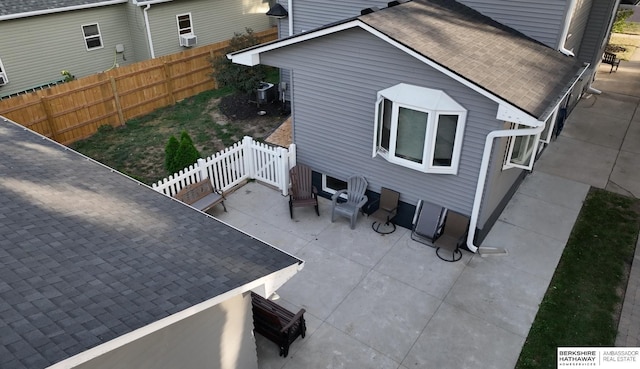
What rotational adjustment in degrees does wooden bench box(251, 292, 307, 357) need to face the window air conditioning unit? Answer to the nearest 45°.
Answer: approximately 45° to its left

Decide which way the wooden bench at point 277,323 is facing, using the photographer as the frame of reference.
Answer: facing away from the viewer and to the right of the viewer

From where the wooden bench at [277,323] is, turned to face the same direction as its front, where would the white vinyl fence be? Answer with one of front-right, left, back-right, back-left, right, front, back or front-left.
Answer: front-left

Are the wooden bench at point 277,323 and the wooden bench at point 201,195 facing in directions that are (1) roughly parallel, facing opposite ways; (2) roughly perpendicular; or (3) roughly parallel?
roughly perpendicular

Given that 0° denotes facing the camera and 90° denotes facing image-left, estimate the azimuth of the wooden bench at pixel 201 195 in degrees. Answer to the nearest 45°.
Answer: approximately 315°

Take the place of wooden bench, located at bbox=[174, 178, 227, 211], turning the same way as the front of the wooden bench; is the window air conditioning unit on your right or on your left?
on your left

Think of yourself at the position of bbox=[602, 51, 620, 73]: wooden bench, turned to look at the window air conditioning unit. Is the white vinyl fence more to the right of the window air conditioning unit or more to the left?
left

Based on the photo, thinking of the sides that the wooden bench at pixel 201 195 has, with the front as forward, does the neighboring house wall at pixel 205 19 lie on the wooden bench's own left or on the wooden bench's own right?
on the wooden bench's own left

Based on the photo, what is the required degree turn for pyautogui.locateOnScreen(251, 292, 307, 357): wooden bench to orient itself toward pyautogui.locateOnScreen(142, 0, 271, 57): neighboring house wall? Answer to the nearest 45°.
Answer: approximately 45° to its left

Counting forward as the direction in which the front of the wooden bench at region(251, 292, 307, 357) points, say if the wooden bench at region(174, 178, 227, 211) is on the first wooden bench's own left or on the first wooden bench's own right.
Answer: on the first wooden bench's own left

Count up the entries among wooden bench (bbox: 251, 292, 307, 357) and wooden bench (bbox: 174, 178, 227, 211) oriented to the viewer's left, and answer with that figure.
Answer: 0
